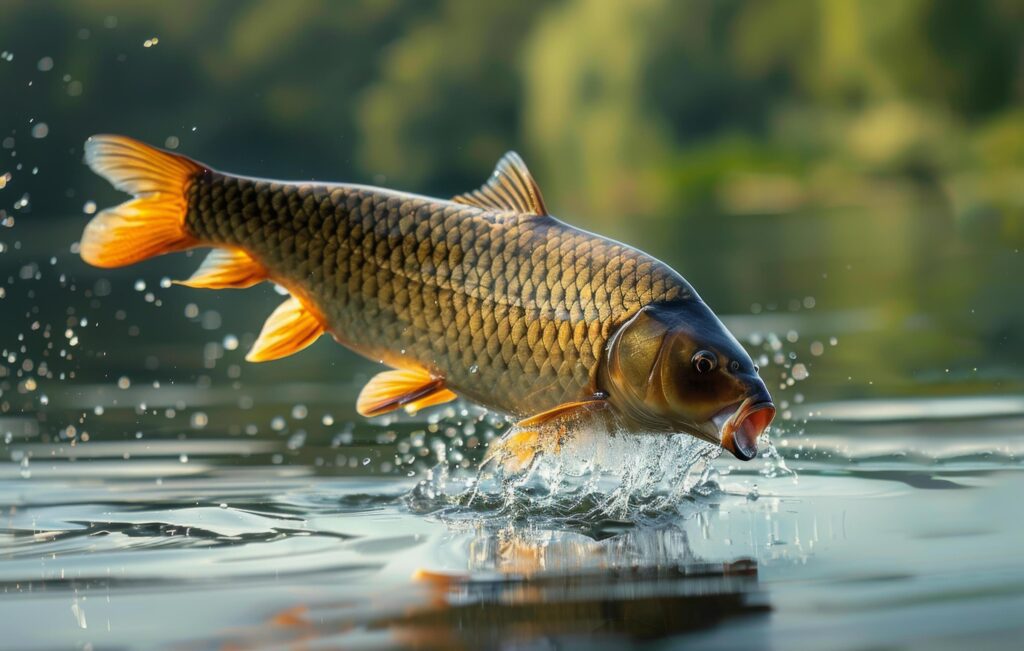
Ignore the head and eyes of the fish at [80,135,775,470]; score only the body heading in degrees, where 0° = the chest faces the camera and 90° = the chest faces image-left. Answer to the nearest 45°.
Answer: approximately 270°
